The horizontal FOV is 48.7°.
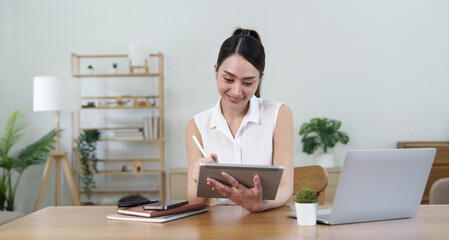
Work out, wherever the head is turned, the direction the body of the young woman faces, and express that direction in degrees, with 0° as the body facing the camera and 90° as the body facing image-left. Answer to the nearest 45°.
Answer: approximately 0°

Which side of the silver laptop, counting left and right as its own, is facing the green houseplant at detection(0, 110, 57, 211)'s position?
front

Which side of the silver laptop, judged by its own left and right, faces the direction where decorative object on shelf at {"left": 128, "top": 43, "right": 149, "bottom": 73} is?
front

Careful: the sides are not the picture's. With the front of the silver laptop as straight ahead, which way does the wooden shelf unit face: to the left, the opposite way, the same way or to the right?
the opposite way

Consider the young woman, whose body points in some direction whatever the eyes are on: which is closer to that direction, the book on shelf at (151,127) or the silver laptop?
the silver laptop

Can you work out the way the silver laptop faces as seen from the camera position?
facing away from the viewer and to the left of the viewer

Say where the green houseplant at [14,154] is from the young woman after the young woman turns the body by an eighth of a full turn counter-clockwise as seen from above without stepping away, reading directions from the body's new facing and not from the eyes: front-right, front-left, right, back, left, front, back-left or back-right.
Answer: back

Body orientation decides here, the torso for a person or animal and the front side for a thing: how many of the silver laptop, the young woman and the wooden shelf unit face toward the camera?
2

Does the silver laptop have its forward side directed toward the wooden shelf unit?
yes

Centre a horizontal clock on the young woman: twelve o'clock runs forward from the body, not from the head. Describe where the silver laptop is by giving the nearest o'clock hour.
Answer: The silver laptop is roughly at 11 o'clock from the young woman.
